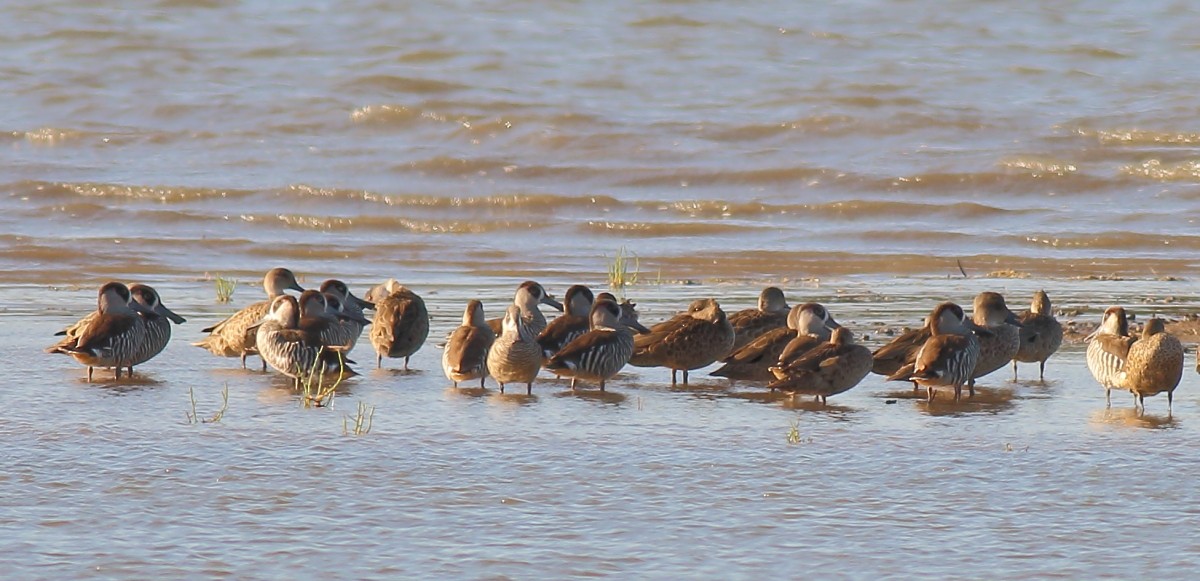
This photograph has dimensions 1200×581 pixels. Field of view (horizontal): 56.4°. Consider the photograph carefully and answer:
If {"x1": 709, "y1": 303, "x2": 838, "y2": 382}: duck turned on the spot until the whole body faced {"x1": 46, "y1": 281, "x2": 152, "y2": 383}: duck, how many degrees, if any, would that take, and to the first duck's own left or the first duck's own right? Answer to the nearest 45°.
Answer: approximately 180°

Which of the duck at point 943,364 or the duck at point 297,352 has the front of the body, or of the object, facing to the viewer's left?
the duck at point 297,352

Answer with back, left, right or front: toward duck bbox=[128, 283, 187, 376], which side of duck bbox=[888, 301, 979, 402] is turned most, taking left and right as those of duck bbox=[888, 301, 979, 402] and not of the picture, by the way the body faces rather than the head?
back

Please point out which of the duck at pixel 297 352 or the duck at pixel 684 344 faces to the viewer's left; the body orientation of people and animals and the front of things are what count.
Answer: the duck at pixel 297 352

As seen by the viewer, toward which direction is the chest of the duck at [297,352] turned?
to the viewer's left

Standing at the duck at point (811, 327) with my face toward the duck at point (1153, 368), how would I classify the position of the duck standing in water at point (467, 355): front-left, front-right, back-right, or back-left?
back-right

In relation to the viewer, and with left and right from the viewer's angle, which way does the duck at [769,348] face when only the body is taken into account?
facing to the right of the viewer

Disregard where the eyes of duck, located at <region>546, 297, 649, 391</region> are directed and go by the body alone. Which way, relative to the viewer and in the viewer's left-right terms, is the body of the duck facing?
facing to the right of the viewer

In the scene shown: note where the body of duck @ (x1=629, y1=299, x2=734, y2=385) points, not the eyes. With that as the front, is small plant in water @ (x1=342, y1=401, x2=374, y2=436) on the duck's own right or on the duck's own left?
on the duck's own right

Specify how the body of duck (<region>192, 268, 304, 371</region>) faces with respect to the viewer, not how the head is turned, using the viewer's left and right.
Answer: facing to the right of the viewer

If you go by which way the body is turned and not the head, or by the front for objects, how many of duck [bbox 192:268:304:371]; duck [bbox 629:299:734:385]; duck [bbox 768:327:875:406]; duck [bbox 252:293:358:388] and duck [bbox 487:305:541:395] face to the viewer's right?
3

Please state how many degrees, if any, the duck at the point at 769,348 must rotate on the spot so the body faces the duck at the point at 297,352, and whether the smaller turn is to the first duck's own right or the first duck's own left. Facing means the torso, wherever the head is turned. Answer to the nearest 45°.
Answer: approximately 180°

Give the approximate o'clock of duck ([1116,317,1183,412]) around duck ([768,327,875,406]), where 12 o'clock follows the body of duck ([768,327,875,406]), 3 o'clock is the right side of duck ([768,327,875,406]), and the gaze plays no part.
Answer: duck ([1116,317,1183,412]) is roughly at 12 o'clock from duck ([768,327,875,406]).

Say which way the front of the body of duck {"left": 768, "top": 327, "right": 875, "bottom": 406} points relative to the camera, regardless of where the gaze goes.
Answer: to the viewer's right

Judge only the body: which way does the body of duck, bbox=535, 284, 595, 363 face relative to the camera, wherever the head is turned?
to the viewer's right
